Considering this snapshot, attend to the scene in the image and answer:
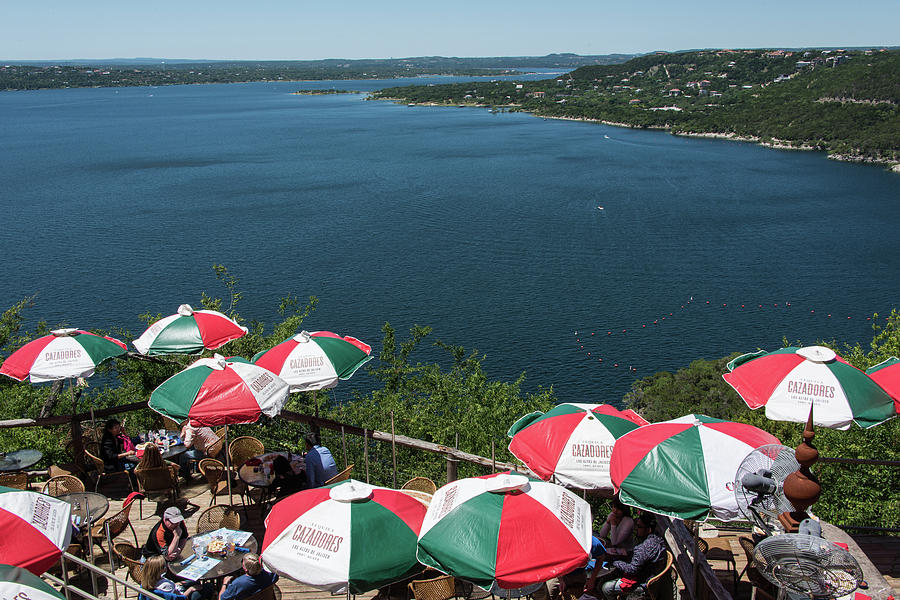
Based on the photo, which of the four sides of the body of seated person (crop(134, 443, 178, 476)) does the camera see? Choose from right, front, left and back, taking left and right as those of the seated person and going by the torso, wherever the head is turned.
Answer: back

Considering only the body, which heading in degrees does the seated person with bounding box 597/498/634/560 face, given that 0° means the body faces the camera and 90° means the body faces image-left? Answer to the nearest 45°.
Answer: approximately 45°

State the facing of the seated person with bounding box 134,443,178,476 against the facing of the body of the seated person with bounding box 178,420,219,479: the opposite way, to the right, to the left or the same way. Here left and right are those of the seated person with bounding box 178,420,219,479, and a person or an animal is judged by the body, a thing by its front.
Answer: to the right

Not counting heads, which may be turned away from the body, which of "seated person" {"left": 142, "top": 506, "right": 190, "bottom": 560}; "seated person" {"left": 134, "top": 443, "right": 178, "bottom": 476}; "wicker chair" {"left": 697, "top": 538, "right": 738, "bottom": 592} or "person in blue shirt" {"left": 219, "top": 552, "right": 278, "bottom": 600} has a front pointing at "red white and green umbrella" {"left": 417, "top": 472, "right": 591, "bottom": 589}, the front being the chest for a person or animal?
"seated person" {"left": 142, "top": 506, "right": 190, "bottom": 560}

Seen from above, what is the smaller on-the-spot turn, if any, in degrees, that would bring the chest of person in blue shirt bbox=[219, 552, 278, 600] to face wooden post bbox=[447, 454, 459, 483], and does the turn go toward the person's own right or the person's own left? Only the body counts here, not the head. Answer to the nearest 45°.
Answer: approximately 90° to the person's own right

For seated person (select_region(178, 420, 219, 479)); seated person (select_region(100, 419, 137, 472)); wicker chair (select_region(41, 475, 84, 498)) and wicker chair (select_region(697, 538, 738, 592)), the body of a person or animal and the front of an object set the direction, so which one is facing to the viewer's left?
seated person (select_region(178, 420, 219, 479))

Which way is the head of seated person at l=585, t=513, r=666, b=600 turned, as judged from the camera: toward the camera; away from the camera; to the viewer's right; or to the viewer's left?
to the viewer's left

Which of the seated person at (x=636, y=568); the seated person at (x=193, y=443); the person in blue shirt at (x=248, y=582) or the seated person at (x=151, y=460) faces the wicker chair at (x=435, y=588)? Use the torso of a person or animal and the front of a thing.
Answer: the seated person at (x=636, y=568)

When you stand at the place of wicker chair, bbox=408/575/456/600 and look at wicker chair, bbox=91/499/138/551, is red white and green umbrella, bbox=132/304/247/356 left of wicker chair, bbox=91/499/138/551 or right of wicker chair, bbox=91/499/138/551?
right

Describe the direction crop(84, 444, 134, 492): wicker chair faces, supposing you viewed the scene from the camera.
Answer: facing to the right of the viewer

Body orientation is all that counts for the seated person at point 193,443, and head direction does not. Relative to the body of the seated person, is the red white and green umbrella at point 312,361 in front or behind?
behind
